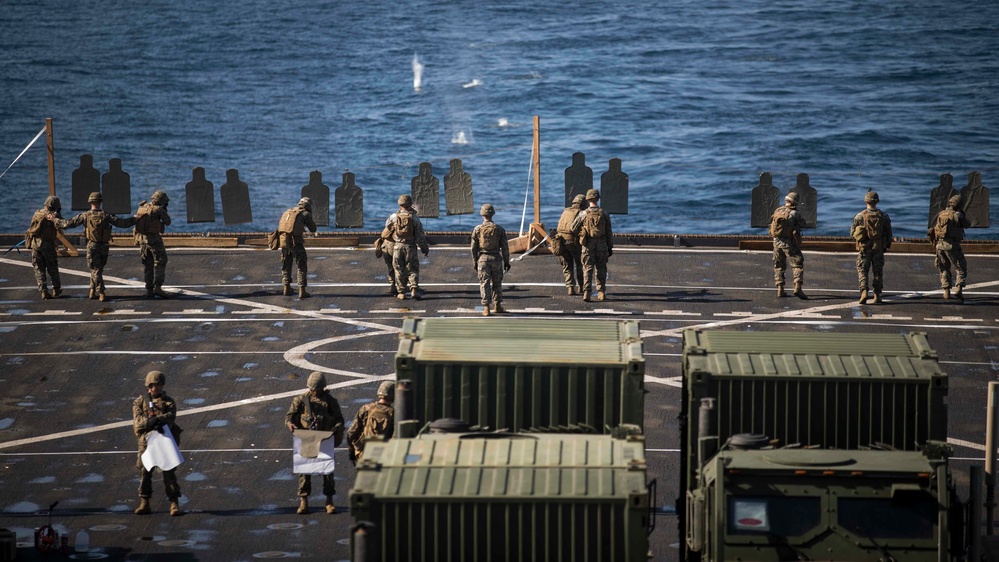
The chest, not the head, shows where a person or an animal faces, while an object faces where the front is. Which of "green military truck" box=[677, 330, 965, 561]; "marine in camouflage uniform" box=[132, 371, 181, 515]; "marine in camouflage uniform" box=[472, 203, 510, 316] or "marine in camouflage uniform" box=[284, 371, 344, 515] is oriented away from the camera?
"marine in camouflage uniform" box=[472, 203, 510, 316]

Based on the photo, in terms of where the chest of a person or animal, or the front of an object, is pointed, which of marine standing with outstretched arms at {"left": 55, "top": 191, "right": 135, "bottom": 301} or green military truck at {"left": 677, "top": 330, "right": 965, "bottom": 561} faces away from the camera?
the marine standing with outstretched arms

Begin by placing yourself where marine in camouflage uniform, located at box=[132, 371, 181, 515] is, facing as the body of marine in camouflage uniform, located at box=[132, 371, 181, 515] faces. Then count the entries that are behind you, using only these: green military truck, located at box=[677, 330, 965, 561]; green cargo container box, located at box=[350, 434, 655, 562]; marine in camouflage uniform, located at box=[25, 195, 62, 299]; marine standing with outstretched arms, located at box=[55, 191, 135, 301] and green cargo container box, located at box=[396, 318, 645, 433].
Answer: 2

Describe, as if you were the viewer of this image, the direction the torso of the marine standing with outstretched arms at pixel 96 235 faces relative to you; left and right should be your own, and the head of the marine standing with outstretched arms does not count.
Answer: facing away from the viewer

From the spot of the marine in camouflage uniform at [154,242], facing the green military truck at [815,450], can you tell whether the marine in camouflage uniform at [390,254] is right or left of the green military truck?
left

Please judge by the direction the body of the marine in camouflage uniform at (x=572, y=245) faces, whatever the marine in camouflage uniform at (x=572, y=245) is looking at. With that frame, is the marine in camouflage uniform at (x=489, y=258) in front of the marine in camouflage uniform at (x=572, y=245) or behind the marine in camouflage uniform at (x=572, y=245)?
behind

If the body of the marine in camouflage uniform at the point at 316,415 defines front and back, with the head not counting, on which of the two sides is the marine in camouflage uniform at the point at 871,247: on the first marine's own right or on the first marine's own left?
on the first marine's own left

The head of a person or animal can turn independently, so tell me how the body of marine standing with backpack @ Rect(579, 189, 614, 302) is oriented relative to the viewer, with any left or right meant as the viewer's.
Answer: facing away from the viewer

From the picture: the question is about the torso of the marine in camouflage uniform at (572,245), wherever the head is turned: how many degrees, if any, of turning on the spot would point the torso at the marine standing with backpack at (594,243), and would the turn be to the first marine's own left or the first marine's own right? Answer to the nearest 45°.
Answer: approximately 90° to the first marine's own right

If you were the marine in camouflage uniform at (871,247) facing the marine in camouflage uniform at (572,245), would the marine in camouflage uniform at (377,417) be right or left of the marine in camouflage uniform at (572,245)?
left

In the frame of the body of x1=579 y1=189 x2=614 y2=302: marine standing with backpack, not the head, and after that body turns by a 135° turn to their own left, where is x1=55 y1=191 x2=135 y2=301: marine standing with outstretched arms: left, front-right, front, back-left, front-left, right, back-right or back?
front-right

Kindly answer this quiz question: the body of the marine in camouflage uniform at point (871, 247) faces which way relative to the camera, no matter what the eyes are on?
away from the camera

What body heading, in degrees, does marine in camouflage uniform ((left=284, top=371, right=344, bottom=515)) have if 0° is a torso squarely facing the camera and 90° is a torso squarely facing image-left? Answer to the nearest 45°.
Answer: approximately 0°

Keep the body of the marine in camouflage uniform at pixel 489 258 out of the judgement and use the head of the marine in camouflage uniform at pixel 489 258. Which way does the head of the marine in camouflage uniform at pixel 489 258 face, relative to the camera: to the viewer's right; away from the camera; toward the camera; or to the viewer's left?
away from the camera
